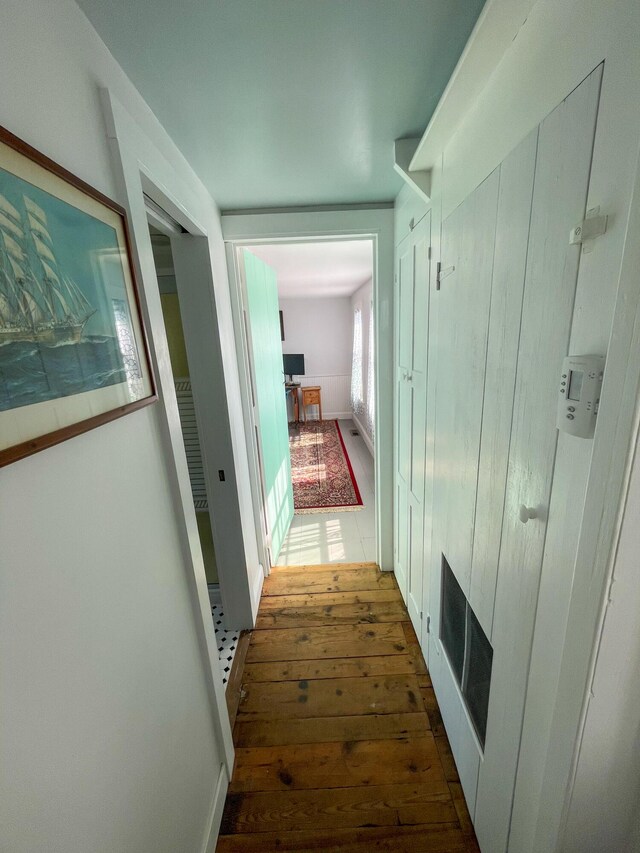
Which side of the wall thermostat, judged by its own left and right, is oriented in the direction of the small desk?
right

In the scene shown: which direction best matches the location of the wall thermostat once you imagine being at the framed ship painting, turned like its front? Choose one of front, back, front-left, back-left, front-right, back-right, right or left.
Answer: front

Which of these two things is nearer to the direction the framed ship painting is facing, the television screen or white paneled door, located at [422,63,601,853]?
the white paneled door

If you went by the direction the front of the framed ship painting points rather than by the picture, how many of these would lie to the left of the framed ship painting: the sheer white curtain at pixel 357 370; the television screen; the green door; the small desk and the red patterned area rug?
5

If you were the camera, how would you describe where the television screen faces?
facing the viewer

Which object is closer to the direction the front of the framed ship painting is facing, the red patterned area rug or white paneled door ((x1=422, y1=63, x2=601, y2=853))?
the white paneled door

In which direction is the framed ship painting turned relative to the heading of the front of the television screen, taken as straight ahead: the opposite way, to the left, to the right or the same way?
to the left

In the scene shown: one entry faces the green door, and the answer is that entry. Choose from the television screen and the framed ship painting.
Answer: the television screen

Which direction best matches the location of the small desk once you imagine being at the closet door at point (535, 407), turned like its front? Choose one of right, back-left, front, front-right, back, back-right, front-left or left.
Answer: right

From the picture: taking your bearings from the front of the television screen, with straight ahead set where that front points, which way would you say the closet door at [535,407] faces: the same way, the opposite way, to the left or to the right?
to the right

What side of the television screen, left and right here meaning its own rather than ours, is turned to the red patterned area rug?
front

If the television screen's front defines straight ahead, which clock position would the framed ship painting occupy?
The framed ship painting is roughly at 12 o'clock from the television screen.

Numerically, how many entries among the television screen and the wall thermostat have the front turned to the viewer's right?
0

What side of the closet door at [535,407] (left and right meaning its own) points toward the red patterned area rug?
right

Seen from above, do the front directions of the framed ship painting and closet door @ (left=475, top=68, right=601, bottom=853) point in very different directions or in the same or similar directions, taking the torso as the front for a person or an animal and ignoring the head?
very different directions

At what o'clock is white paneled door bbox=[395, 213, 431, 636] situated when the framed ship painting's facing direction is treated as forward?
The white paneled door is roughly at 10 o'clock from the framed ship painting.

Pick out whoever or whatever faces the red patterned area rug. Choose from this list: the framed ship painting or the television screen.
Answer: the television screen

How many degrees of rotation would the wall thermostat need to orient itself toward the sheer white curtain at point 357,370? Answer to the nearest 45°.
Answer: approximately 90° to its right
